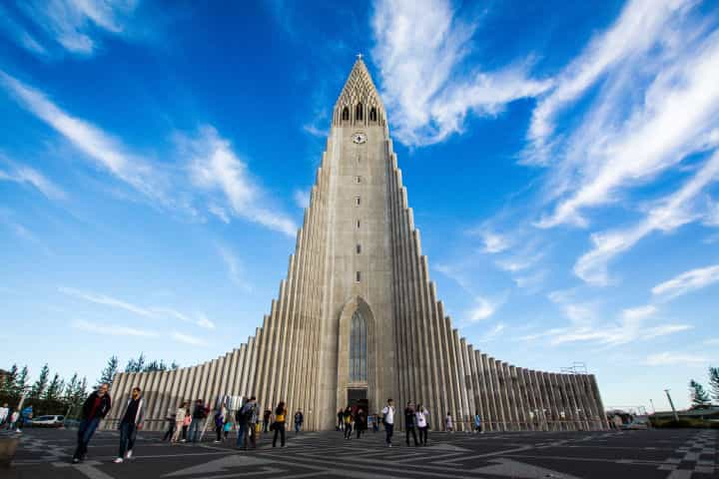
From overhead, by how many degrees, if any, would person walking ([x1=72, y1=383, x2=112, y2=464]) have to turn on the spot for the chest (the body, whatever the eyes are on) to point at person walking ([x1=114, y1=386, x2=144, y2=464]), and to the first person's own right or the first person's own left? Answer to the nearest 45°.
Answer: approximately 135° to the first person's own left

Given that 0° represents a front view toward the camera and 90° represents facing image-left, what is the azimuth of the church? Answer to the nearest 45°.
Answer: approximately 0°

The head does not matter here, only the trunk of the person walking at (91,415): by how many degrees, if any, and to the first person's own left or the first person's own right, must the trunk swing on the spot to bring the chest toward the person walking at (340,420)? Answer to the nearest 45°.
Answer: approximately 135° to the first person's own left
